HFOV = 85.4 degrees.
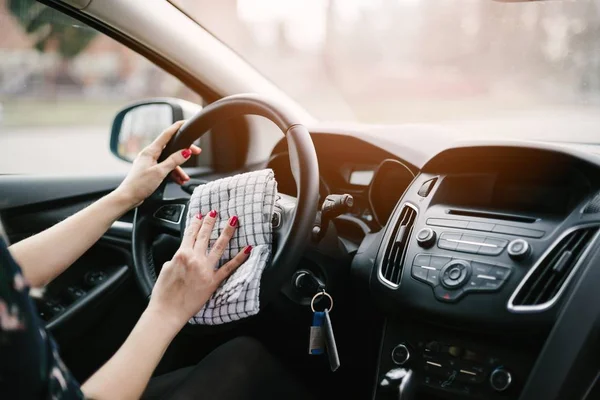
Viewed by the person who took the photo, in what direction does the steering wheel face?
facing the viewer and to the left of the viewer
